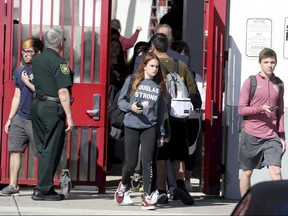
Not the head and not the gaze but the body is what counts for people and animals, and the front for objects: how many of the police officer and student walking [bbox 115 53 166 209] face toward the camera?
1

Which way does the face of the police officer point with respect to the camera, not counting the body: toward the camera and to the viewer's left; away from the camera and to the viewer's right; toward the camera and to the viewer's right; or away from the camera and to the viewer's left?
away from the camera and to the viewer's right

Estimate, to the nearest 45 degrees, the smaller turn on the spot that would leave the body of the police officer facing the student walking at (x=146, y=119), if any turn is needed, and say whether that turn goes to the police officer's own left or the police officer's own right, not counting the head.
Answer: approximately 45° to the police officer's own right

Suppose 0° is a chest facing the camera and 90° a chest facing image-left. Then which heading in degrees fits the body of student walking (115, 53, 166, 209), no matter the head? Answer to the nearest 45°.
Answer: approximately 0°

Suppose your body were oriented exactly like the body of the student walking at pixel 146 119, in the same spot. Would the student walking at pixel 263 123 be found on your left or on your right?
on your left

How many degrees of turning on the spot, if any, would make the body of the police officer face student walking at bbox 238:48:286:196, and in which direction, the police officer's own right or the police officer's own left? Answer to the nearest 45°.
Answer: approximately 45° to the police officer's own right

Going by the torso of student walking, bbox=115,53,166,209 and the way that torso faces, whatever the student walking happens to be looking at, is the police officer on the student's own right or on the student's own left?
on the student's own right

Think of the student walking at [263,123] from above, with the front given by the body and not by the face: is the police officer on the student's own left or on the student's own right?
on the student's own right

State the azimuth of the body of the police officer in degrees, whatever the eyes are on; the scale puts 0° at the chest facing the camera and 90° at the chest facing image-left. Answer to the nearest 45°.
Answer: approximately 225°
